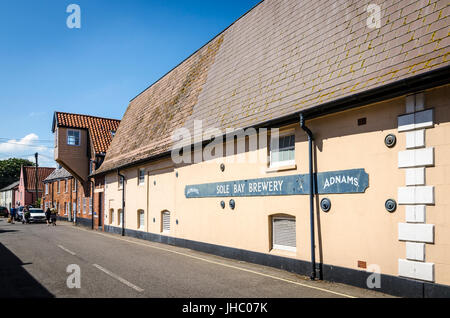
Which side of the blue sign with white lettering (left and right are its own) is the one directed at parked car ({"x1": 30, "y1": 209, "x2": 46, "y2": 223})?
right

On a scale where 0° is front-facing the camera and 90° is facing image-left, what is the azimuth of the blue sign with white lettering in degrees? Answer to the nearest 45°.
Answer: approximately 45°

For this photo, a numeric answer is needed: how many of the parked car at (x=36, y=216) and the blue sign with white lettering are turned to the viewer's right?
0
